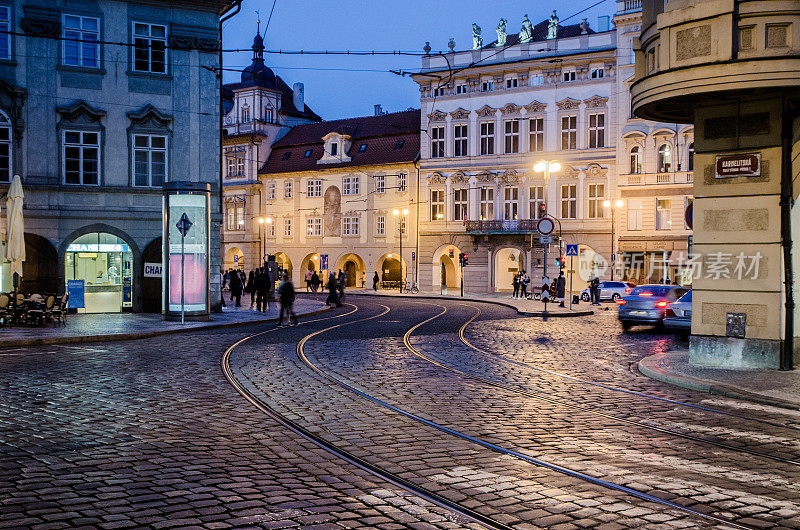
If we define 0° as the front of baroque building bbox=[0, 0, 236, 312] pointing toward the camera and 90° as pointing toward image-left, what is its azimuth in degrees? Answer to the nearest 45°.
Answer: approximately 0°

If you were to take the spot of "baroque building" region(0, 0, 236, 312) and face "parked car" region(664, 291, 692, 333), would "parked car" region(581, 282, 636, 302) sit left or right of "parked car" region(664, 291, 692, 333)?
left

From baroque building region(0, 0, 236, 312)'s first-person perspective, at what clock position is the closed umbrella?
The closed umbrella is roughly at 1 o'clock from the baroque building.

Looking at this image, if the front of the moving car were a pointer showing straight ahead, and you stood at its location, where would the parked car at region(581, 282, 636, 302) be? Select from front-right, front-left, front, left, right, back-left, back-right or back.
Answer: front-left

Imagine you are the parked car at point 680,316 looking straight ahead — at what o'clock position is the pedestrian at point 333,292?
The pedestrian is roughly at 10 o'clock from the parked car.

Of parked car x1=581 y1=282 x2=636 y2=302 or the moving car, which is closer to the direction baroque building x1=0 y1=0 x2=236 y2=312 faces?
the moving car

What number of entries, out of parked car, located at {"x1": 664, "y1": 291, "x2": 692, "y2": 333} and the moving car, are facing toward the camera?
0

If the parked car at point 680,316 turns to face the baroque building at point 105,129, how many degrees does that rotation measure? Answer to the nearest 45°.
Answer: approximately 90° to its left

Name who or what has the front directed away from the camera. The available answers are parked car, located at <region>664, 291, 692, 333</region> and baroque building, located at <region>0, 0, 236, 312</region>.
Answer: the parked car

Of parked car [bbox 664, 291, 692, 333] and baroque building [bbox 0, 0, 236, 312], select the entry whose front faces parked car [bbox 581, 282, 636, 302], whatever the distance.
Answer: parked car [bbox 664, 291, 692, 333]

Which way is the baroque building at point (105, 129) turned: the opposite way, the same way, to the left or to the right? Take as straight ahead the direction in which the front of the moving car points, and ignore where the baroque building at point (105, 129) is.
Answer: to the right

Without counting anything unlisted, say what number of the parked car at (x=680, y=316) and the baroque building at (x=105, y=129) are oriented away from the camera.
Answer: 1

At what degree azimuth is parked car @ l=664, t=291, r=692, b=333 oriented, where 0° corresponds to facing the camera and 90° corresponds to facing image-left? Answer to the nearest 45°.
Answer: approximately 180°

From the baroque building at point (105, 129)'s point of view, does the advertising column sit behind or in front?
in front

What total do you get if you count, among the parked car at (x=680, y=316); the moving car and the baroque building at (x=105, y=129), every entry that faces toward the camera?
1
